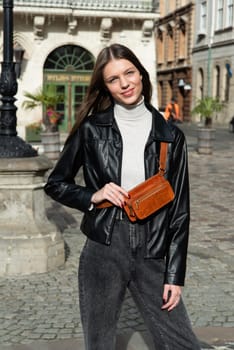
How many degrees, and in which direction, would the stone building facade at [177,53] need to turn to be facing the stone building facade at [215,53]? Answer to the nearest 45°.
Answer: approximately 45° to its left

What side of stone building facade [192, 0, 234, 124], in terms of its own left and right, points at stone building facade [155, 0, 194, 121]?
right

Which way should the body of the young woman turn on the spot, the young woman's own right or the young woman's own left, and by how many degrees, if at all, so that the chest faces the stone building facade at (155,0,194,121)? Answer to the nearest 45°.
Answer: approximately 180°

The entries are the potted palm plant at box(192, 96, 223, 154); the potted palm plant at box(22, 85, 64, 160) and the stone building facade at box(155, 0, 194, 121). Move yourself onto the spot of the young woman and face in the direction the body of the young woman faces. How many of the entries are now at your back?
3

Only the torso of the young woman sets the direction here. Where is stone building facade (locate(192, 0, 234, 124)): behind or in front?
behind
